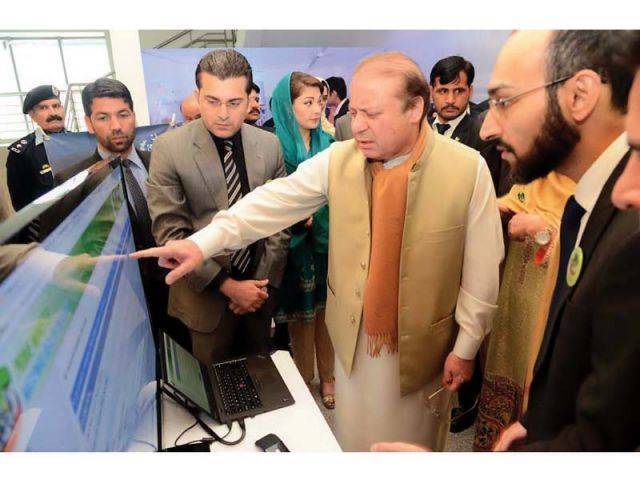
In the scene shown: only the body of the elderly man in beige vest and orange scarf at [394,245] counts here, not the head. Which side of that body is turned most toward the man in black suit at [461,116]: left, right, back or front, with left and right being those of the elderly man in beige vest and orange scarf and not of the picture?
back

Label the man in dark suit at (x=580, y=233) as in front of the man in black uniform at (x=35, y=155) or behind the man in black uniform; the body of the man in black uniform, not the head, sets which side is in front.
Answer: in front

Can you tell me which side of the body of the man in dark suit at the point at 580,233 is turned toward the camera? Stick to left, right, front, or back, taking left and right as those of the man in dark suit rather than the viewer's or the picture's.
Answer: left

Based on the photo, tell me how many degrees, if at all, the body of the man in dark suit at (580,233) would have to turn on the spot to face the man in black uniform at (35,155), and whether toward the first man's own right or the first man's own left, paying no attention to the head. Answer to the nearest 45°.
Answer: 0° — they already face them

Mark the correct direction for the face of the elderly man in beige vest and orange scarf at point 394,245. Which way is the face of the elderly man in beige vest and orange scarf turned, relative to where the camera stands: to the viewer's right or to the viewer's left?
to the viewer's left

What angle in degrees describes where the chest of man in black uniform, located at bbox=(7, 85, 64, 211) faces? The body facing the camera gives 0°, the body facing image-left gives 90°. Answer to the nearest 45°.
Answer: approximately 315°

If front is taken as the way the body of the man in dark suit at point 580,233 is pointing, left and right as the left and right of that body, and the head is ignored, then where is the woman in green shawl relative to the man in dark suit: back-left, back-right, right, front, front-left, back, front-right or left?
front-right

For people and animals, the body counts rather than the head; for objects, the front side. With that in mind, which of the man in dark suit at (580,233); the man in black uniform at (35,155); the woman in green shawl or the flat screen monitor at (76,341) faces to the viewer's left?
the man in dark suit

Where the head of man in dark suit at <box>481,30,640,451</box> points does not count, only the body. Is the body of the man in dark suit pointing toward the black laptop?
yes

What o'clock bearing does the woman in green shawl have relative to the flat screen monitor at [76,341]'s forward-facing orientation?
The woman in green shawl is roughly at 9 o'clock from the flat screen monitor.

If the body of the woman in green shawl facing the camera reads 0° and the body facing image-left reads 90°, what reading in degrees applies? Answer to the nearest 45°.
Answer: approximately 315°
